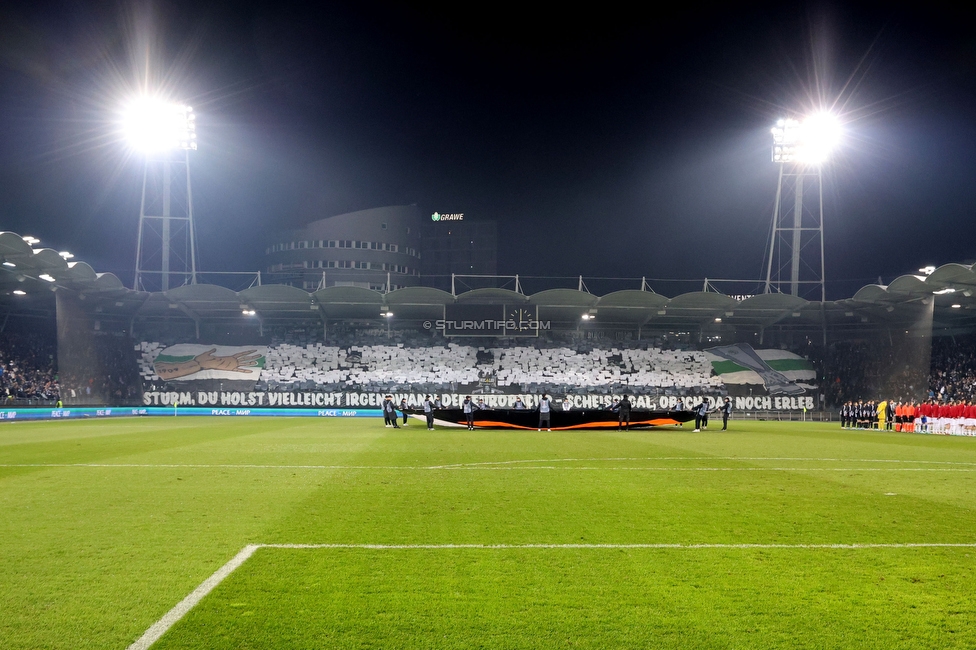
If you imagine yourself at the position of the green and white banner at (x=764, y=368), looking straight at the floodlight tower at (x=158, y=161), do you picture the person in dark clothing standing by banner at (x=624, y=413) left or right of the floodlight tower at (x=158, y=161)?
left

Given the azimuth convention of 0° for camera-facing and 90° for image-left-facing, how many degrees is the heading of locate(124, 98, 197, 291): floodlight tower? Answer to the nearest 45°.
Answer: approximately 0°

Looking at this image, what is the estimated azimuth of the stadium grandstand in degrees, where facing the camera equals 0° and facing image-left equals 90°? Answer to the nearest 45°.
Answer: approximately 0°

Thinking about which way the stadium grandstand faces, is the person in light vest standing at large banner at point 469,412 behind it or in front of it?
in front
